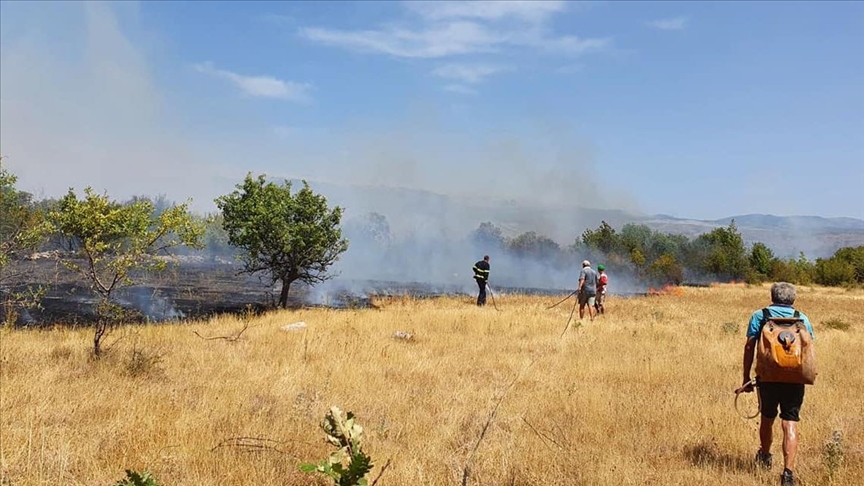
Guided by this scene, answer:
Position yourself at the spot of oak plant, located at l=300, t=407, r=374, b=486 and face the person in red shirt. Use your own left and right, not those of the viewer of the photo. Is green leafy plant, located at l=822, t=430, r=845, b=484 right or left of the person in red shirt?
right

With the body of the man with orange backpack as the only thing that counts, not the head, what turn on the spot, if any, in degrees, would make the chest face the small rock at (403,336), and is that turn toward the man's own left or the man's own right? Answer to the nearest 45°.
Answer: approximately 45° to the man's own left

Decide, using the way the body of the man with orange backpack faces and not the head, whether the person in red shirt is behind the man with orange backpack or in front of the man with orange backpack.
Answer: in front

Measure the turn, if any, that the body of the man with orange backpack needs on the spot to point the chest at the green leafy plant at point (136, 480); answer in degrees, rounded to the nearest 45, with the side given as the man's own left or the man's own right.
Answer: approximately 135° to the man's own left

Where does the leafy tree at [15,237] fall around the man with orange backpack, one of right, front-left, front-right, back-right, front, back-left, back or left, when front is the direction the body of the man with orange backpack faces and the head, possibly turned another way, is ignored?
left

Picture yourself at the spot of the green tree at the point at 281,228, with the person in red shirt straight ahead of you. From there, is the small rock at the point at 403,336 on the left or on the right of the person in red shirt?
right

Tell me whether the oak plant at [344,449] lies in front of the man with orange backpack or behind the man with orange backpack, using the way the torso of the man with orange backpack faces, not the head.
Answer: behind

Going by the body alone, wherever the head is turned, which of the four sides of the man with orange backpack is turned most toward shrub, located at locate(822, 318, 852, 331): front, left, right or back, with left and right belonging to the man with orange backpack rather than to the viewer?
front

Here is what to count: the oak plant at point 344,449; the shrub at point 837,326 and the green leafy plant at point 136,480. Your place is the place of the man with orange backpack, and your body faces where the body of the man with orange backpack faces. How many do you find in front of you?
1

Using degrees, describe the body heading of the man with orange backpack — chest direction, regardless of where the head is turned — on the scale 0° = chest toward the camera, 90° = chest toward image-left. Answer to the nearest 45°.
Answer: approximately 180°

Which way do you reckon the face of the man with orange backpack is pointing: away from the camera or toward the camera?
away from the camera
